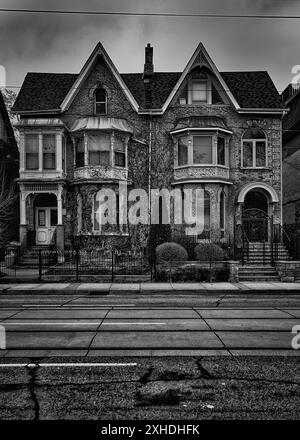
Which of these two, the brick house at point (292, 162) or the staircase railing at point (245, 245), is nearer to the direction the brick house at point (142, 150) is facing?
the staircase railing

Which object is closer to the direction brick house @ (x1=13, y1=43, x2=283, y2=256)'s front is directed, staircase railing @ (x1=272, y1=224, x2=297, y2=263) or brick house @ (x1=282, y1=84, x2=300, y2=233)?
the staircase railing

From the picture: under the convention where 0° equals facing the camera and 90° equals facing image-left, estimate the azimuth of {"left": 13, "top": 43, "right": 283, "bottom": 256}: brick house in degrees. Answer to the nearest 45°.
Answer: approximately 0°

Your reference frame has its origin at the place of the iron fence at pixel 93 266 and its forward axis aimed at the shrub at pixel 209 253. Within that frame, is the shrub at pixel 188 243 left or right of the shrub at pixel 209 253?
left

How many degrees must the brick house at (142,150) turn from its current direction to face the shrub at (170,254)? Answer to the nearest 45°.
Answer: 0° — it already faces it

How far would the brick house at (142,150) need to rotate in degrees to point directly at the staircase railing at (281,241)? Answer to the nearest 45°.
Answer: approximately 90° to its left
